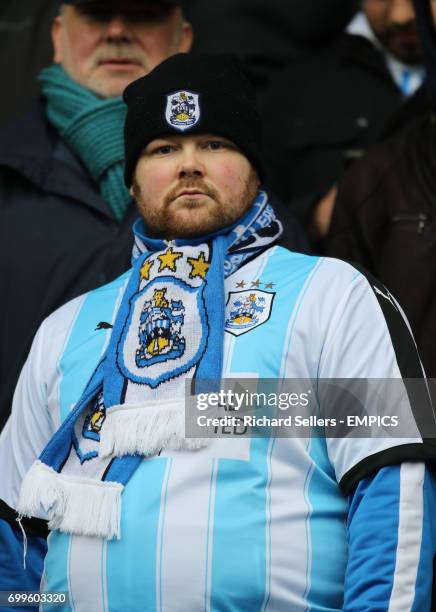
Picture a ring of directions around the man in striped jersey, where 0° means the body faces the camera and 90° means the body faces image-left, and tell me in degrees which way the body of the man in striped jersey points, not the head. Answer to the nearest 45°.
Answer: approximately 0°

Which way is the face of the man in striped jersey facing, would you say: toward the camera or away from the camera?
toward the camera
